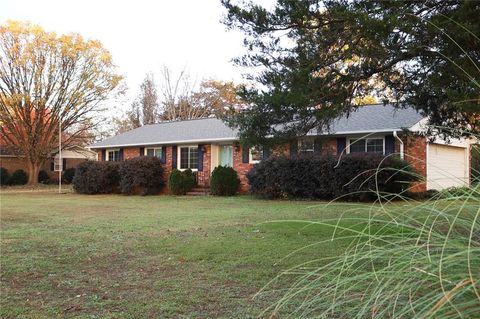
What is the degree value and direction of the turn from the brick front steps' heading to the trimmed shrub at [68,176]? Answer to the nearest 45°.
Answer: approximately 90° to its right

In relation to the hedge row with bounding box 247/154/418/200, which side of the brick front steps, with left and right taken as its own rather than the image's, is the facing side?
left

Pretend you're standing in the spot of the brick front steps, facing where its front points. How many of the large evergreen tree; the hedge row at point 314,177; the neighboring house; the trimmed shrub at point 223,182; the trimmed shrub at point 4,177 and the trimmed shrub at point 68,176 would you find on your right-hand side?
3

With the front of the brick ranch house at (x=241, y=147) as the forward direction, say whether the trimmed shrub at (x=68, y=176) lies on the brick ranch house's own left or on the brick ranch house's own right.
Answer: on the brick ranch house's own right

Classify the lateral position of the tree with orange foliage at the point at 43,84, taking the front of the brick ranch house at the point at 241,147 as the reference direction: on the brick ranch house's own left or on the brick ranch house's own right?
on the brick ranch house's own right

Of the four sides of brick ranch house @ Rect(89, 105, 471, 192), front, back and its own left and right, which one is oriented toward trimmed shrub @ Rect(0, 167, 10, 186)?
right

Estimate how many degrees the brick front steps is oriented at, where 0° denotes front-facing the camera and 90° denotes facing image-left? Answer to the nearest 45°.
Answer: approximately 45°

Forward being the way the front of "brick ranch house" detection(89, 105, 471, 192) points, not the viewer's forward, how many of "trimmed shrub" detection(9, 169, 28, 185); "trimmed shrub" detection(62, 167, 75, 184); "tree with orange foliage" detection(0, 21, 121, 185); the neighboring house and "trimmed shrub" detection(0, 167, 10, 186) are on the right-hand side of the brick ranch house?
5

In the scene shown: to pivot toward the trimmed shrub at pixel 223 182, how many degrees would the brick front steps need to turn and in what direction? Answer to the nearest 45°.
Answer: approximately 90° to its left

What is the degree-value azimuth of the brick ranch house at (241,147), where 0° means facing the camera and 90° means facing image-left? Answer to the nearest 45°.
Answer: approximately 45°

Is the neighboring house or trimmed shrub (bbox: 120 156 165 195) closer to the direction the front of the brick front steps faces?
the trimmed shrub

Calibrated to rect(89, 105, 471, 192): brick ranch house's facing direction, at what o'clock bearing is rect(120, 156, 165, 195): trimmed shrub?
The trimmed shrub is roughly at 2 o'clock from the brick ranch house.

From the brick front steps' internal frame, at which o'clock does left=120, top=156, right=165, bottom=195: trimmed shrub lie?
The trimmed shrub is roughly at 2 o'clock from the brick front steps.
